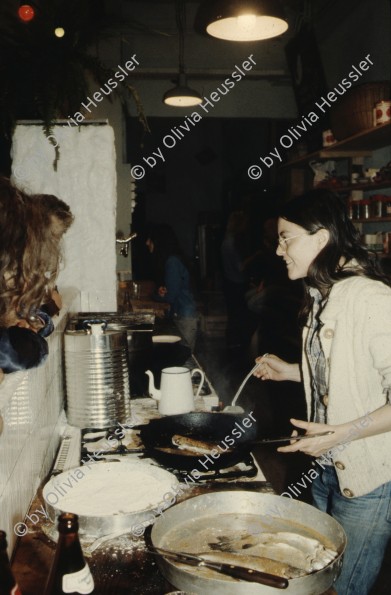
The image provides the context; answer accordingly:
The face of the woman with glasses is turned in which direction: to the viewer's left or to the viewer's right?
to the viewer's left

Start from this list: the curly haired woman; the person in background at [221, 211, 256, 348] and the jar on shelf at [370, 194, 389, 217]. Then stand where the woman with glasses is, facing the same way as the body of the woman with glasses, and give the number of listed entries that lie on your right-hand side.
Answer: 2

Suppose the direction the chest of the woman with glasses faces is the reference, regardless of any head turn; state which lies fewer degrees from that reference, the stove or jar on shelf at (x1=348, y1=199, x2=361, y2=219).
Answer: the stove

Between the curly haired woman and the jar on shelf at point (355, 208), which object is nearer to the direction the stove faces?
the jar on shelf

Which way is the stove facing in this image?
to the viewer's right

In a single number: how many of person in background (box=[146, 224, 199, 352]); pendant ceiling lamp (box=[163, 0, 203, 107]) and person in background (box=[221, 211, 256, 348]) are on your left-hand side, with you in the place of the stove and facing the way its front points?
3

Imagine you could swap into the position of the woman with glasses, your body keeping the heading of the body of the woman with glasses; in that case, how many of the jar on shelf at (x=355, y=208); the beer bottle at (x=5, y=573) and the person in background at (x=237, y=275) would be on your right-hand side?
2

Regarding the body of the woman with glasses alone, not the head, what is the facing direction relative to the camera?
to the viewer's left
